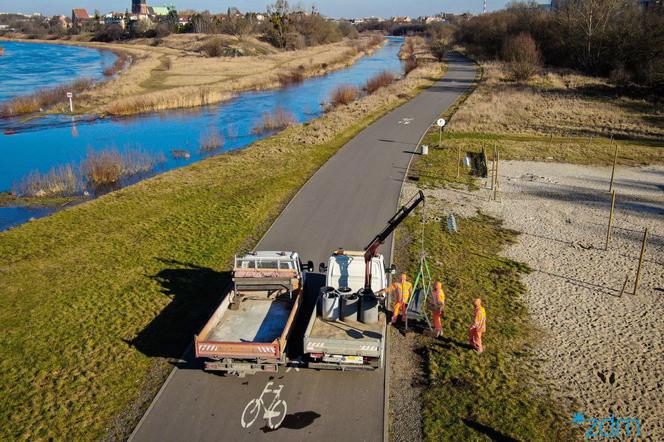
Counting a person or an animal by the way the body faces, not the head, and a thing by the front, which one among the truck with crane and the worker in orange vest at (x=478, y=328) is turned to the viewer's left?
the worker in orange vest

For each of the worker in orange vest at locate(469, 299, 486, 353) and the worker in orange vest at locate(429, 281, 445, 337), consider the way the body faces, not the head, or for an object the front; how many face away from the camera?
0

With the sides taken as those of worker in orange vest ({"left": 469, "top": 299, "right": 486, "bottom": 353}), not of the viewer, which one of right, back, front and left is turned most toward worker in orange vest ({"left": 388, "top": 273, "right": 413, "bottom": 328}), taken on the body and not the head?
front

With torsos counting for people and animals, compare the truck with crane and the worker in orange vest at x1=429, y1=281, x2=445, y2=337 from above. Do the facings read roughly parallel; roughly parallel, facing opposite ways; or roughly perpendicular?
roughly perpendicular

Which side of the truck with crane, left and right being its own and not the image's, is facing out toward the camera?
back

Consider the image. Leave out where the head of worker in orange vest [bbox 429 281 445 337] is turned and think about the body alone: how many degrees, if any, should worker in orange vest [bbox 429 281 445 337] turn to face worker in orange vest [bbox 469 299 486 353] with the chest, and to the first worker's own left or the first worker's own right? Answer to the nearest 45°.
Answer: approximately 135° to the first worker's own left

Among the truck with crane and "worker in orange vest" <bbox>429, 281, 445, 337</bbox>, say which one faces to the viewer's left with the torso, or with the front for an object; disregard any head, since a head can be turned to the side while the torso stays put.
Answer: the worker in orange vest

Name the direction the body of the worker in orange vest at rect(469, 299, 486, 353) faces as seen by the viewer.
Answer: to the viewer's left

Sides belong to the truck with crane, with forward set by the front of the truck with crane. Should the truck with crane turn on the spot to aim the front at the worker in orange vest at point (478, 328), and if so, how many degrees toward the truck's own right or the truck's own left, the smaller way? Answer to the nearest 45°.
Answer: approximately 90° to the truck's own right

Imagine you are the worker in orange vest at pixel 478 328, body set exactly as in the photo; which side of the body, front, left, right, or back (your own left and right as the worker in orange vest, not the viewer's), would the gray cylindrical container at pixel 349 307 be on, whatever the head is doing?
front

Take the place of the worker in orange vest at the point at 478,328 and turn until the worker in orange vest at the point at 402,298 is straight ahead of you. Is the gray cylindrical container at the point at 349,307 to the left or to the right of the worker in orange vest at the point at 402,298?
left

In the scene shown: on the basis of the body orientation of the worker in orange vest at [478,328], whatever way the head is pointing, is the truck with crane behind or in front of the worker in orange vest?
in front

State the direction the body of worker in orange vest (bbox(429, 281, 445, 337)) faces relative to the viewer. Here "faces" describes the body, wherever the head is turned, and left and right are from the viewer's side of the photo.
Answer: facing to the left of the viewer

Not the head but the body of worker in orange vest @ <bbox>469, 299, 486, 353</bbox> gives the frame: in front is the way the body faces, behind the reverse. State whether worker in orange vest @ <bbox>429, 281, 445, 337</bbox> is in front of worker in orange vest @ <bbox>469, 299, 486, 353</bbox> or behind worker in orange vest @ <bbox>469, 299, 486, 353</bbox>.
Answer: in front

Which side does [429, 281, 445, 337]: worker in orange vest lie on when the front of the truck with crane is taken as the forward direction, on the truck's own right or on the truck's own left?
on the truck's own right

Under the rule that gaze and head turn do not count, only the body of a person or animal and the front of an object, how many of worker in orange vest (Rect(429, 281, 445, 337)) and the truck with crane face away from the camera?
1

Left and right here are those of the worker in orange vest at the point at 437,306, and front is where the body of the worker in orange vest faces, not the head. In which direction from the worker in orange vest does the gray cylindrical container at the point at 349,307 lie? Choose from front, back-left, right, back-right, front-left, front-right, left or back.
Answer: front-left
